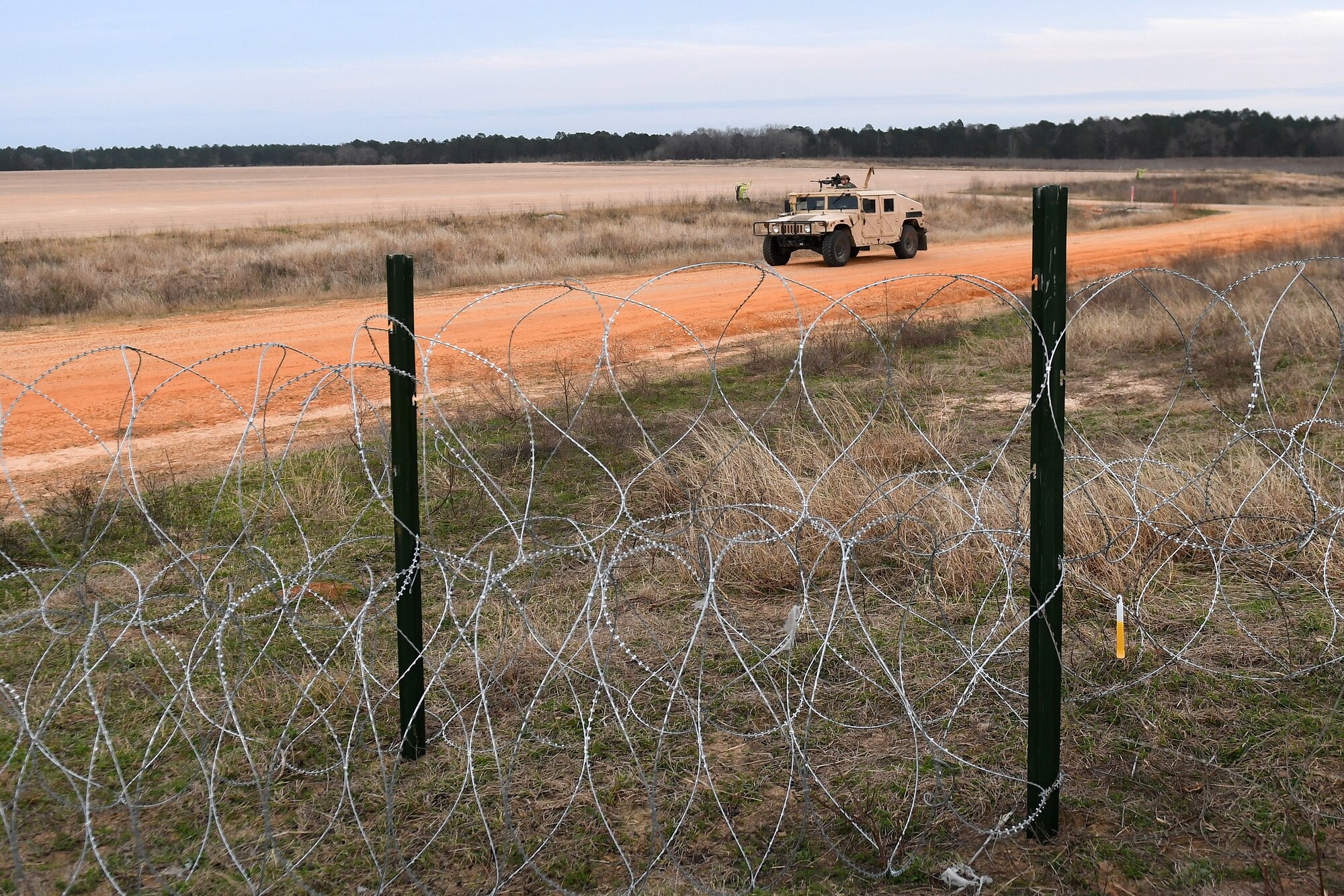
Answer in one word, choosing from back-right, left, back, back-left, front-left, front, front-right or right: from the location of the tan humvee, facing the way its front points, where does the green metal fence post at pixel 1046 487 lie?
front-left

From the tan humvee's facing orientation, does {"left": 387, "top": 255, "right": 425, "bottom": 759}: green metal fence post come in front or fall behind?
in front

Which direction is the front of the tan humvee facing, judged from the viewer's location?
facing the viewer and to the left of the viewer
